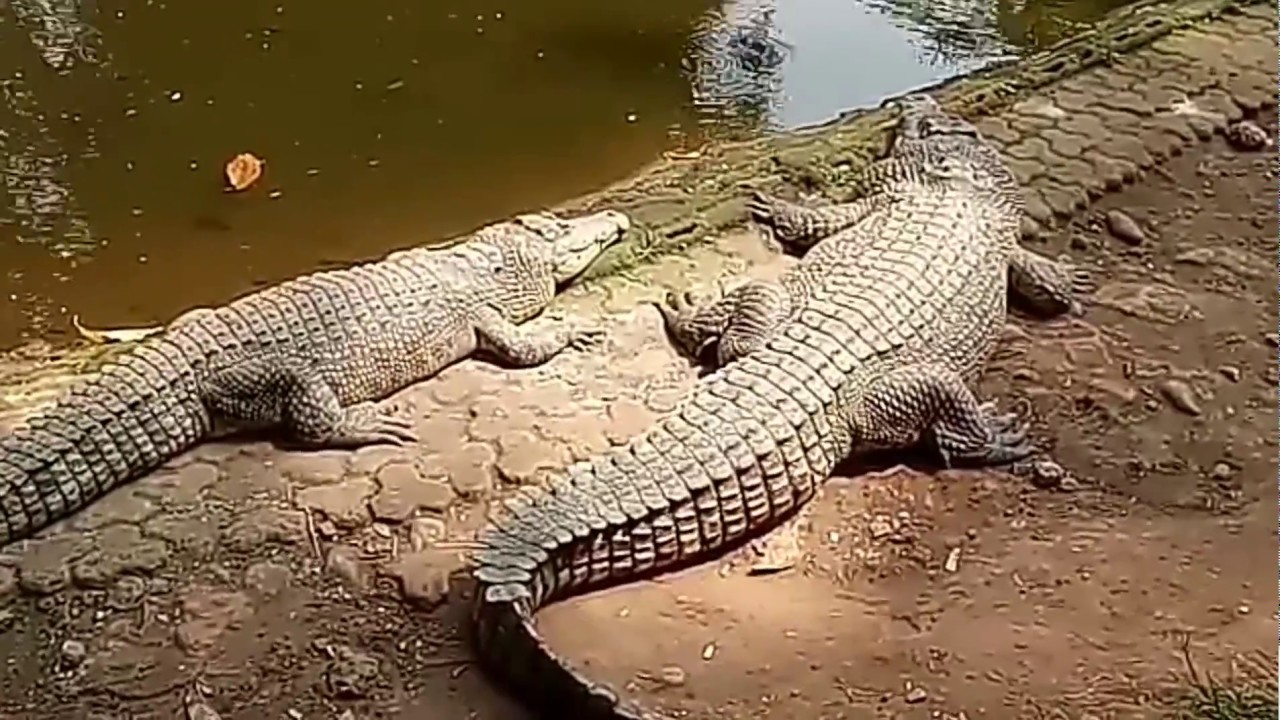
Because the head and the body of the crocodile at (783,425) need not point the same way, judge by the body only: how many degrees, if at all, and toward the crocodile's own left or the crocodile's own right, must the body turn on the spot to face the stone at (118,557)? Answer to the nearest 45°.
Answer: approximately 135° to the crocodile's own left

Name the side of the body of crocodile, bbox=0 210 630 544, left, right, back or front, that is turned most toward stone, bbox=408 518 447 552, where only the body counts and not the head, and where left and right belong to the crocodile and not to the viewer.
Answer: right

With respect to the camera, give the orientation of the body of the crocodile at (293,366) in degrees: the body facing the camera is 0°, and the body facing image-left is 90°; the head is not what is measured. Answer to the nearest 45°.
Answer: approximately 225°

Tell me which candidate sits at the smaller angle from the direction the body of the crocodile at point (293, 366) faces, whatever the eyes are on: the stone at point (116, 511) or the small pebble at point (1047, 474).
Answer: the small pebble

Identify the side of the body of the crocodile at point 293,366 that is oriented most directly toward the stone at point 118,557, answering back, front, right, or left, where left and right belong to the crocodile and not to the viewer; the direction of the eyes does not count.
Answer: back

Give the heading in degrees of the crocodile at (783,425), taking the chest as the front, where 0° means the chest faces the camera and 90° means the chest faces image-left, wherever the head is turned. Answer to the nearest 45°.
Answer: approximately 225°

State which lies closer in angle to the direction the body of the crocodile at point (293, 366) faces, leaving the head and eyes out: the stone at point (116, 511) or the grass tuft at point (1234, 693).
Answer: the grass tuft

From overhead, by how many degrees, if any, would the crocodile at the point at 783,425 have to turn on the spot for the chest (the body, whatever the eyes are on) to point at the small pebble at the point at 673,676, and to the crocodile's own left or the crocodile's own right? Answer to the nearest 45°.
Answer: approximately 135° to the crocodile's own right

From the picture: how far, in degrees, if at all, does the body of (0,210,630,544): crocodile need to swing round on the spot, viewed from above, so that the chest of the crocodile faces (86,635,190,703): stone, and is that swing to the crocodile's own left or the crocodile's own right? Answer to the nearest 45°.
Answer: approximately 180°

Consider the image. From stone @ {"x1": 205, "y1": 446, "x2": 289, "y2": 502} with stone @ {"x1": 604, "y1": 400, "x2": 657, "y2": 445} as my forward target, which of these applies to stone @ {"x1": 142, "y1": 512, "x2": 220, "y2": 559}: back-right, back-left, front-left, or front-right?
back-right

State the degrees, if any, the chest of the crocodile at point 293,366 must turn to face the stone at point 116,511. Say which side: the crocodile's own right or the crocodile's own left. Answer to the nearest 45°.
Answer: approximately 180°

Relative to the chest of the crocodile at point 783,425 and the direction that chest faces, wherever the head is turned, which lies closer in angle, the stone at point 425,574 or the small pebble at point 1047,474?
the small pebble

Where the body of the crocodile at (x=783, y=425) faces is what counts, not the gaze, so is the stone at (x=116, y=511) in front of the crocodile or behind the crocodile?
behind

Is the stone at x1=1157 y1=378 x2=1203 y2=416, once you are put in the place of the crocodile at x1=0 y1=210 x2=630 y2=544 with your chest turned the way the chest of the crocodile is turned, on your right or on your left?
on your right

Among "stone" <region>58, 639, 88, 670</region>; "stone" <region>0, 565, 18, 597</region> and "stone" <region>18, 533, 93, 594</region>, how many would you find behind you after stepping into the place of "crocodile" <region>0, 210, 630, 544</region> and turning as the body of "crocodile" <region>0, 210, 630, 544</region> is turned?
3
